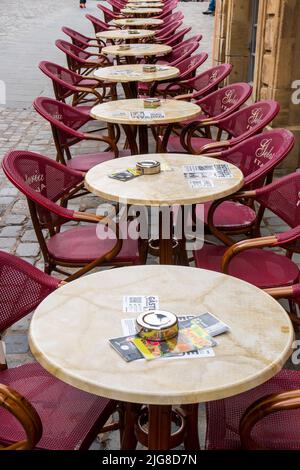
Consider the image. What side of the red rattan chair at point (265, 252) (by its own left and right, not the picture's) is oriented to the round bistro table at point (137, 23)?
right

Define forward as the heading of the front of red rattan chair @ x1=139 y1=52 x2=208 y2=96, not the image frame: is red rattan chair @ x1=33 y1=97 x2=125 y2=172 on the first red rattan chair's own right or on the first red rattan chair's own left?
on the first red rattan chair's own left

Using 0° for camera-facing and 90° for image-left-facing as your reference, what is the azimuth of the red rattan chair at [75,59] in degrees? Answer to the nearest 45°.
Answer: approximately 270°

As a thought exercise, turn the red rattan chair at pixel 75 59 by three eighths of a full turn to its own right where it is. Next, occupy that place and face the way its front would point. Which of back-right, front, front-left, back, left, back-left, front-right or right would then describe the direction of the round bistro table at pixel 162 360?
front-left

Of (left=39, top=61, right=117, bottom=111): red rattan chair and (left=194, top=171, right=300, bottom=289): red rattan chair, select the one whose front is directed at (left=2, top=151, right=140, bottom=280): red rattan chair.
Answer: (left=194, top=171, right=300, bottom=289): red rattan chair

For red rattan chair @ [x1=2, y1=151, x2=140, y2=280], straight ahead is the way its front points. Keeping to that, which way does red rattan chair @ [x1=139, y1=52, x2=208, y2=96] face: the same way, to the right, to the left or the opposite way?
the opposite way

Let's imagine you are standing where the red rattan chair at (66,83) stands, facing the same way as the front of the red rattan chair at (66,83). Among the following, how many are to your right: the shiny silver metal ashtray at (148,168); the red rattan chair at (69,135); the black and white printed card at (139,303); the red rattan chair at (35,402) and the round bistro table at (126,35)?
4

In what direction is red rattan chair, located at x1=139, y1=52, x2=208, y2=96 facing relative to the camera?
to the viewer's left

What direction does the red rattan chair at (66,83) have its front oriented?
to the viewer's right

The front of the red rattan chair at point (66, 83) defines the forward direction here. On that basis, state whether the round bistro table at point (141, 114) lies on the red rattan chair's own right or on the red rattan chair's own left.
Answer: on the red rattan chair's own right

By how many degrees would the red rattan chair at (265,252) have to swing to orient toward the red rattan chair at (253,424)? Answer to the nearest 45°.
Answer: approximately 90° to its left

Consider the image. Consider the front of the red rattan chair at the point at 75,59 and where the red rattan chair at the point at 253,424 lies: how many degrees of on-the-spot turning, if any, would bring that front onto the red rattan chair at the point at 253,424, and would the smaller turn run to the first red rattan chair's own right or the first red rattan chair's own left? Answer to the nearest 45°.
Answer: approximately 90° to the first red rattan chair's own right

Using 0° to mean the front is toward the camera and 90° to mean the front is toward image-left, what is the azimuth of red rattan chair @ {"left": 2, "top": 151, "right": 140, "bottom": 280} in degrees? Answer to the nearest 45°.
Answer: approximately 270°

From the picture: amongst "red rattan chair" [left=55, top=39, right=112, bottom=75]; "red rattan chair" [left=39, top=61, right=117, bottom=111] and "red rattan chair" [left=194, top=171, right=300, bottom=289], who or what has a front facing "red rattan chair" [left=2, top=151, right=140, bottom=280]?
"red rattan chair" [left=194, top=171, right=300, bottom=289]

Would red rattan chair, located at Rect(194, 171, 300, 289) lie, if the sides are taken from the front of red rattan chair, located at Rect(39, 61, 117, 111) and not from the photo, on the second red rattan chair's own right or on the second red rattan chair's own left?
on the second red rattan chair's own right

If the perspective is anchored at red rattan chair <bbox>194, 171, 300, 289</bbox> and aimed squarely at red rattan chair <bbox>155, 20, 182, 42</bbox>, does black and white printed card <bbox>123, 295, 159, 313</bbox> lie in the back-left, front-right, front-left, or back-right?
back-left

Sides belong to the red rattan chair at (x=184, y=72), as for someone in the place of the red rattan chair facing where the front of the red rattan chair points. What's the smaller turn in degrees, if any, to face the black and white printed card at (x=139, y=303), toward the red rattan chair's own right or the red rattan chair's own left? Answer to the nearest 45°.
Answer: approximately 90° to the red rattan chair's own left

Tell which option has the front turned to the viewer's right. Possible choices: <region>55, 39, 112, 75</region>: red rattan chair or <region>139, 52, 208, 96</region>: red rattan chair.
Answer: <region>55, 39, 112, 75</region>: red rattan chair
